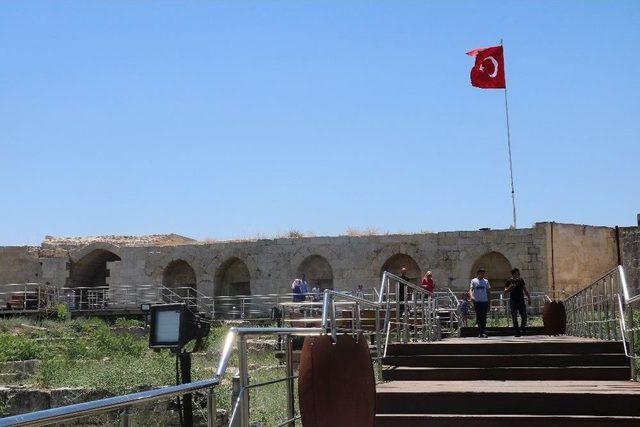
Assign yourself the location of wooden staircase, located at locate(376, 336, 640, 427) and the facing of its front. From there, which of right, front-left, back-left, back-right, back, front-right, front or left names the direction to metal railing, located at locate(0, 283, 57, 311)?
back-right

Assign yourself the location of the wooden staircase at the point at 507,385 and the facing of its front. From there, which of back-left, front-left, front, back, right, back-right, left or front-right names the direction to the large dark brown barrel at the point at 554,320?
back

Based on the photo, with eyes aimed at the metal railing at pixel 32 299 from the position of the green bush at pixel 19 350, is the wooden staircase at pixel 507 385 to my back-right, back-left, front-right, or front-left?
back-right

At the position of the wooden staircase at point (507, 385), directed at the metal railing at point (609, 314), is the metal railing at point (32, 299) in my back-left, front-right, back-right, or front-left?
front-left

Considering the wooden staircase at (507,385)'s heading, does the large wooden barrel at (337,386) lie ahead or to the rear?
ahead

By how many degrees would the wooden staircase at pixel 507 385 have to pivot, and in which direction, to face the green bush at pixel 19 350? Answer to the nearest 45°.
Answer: approximately 135° to its right

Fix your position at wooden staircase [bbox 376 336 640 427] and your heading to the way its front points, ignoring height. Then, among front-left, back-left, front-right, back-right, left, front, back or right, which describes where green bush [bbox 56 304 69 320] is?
back-right

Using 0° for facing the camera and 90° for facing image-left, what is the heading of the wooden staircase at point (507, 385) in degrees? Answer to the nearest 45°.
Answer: approximately 0°

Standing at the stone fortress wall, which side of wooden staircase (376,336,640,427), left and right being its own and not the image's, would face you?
back

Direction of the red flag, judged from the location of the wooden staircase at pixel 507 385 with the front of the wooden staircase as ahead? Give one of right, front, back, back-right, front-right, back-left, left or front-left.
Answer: back
